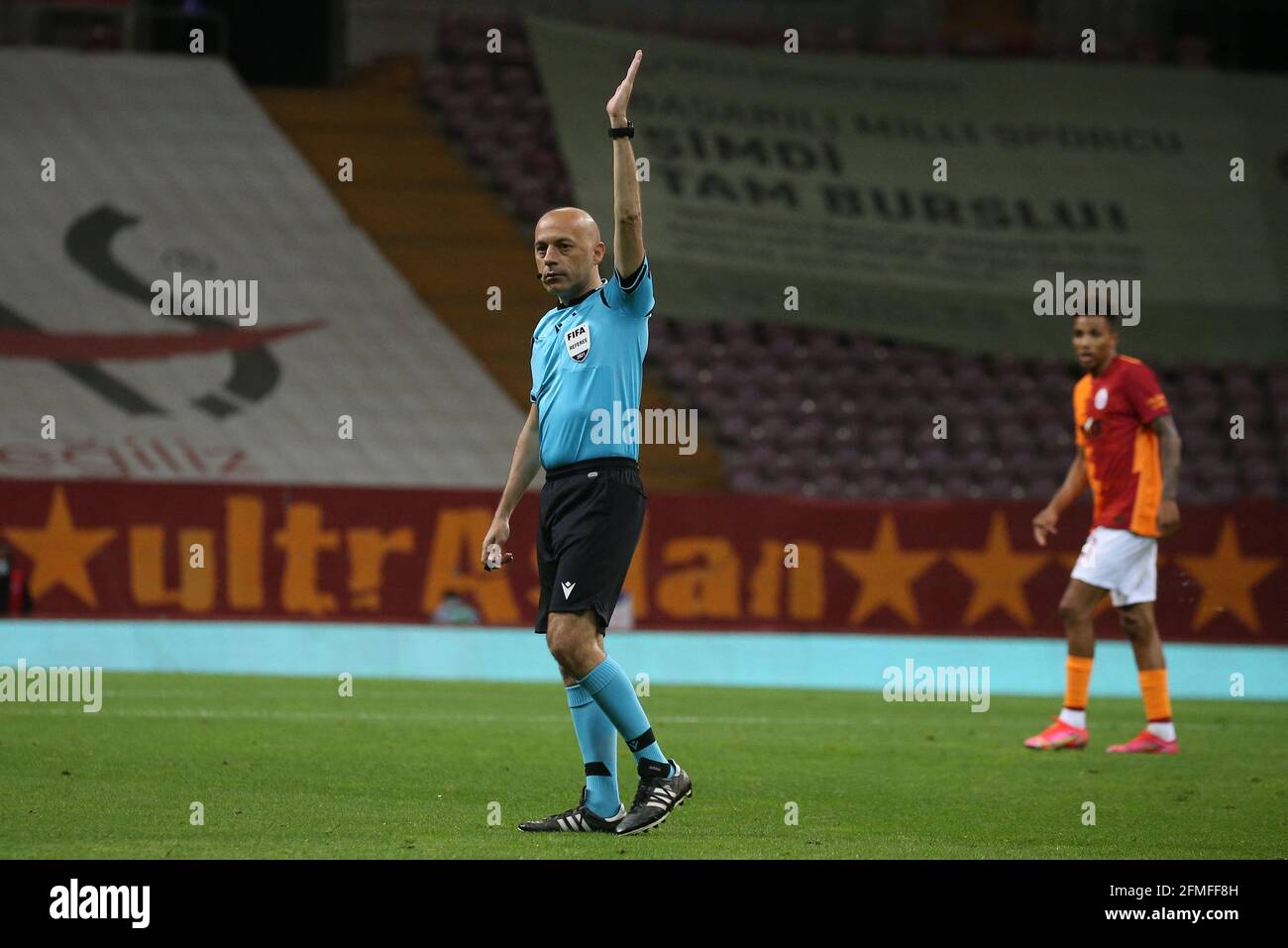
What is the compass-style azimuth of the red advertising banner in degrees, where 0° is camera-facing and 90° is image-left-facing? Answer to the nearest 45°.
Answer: approximately 0°

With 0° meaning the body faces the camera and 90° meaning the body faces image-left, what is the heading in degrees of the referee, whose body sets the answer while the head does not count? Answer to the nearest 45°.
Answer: approximately 45°

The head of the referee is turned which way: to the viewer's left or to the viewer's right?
to the viewer's left
